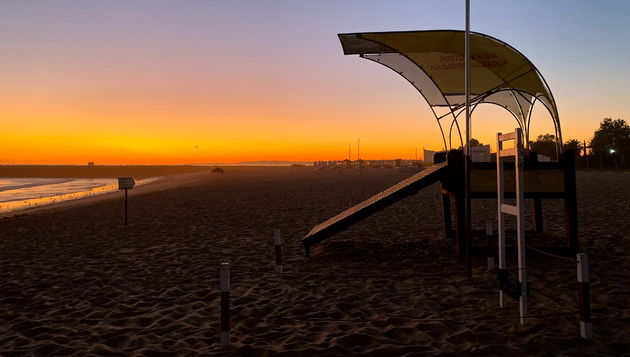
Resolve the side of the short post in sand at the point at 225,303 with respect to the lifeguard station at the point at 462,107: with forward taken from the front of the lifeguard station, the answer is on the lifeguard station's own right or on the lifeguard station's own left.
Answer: on the lifeguard station's own left

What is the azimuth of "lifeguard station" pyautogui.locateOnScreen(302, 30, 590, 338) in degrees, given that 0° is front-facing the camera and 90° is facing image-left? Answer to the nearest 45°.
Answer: approximately 90°

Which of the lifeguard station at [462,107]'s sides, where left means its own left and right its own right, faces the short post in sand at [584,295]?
left
